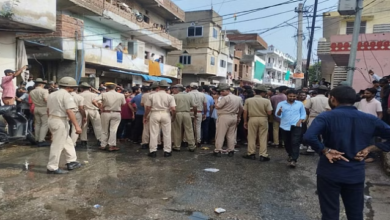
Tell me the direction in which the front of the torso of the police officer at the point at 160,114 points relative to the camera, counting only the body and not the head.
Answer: away from the camera

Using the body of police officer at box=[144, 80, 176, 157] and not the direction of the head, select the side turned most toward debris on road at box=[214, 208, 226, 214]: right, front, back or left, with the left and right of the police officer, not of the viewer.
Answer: back

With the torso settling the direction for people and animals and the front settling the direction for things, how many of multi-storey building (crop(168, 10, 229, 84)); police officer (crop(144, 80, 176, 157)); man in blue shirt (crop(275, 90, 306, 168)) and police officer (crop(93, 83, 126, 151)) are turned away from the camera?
2

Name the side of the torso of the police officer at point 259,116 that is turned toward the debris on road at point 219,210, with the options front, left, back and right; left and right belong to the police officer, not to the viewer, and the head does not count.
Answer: back

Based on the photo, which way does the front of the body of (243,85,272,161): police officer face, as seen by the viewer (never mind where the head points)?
away from the camera

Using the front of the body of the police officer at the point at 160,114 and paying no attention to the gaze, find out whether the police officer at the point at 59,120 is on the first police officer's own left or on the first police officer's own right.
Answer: on the first police officer's own left

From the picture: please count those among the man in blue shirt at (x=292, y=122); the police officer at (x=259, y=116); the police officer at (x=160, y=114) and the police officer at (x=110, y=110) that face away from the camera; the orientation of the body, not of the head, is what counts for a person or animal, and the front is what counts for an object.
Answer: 3

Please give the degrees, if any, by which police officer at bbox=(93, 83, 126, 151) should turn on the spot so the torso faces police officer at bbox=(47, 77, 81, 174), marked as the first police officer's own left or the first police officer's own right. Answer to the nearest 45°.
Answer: approximately 135° to the first police officer's own left

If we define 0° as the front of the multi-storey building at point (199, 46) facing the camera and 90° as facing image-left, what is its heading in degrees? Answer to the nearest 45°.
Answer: approximately 45°

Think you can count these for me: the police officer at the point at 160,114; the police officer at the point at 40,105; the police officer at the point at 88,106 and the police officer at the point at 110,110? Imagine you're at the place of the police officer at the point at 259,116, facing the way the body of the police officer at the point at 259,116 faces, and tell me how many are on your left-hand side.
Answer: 4

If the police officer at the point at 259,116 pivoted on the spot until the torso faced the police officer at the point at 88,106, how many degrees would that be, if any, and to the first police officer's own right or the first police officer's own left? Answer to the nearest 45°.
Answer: approximately 90° to the first police officer's own left

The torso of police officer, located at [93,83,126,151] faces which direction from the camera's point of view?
away from the camera

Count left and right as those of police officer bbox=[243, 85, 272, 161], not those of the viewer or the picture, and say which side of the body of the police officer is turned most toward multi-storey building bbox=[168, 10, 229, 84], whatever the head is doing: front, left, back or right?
front

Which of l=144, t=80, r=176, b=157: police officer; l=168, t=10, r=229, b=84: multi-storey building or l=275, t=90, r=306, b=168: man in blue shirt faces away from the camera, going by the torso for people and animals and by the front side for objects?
the police officer

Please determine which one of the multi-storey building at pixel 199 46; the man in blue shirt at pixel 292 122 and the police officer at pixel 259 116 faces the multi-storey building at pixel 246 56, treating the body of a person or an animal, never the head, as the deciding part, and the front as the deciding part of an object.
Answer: the police officer

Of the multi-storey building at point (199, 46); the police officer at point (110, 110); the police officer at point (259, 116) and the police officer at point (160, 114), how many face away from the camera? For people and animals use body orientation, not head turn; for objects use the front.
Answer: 3

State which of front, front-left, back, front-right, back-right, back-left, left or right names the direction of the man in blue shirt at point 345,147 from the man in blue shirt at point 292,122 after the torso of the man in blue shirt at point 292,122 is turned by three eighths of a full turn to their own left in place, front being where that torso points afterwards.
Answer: back-right

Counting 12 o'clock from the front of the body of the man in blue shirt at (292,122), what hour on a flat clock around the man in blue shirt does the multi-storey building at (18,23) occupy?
The multi-storey building is roughly at 3 o'clock from the man in blue shirt.
